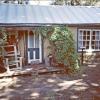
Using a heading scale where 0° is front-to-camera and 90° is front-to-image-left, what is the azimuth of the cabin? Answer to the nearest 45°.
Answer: approximately 0°

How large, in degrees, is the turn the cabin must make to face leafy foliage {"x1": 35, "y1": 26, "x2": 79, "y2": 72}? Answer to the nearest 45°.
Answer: approximately 45° to its left
